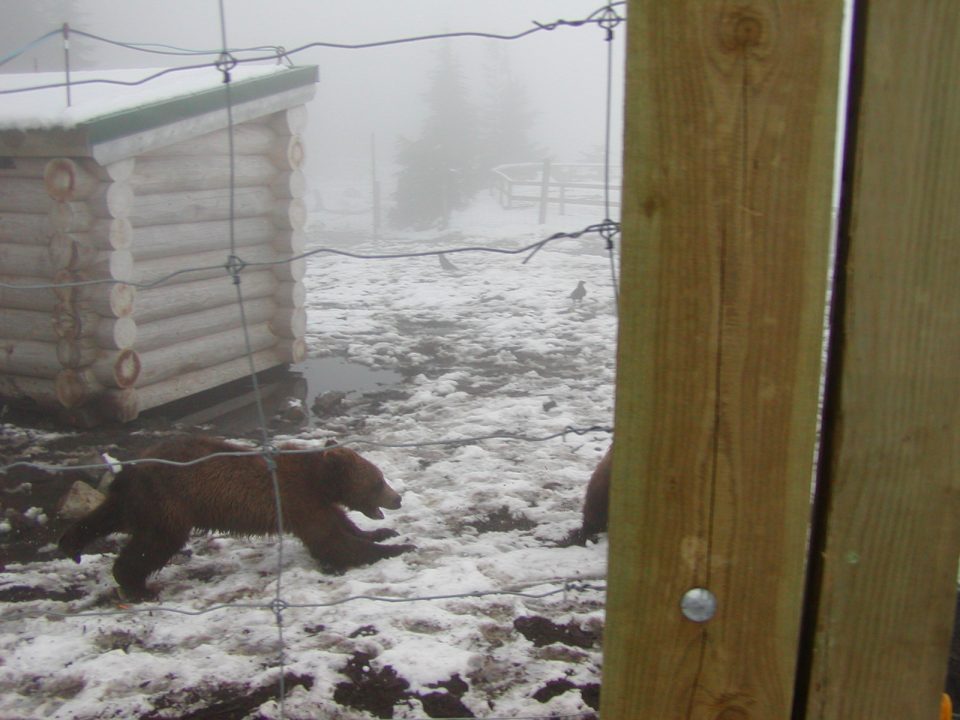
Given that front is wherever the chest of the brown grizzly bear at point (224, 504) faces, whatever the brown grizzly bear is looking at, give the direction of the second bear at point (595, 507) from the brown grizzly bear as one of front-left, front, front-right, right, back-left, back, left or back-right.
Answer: front

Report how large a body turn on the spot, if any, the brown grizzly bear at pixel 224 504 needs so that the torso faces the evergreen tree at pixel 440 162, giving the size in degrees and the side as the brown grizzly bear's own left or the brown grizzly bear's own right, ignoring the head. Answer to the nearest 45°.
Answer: approximately 90° to the brown grizzly bear's own left

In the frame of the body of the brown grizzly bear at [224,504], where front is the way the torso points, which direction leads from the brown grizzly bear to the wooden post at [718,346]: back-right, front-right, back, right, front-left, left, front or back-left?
right

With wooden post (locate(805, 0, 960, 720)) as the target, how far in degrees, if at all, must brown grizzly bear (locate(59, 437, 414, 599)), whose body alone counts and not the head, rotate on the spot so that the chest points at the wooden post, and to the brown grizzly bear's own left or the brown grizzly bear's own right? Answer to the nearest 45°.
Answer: approximately 90° to the brown grizzly bear's own right

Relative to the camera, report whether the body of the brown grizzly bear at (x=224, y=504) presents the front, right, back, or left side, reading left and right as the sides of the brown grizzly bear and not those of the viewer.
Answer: right

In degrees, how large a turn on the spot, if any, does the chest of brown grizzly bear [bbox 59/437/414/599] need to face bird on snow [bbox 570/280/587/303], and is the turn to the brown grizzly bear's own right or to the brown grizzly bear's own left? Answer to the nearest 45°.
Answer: approximately 45° to the brown grizzly bear's own left

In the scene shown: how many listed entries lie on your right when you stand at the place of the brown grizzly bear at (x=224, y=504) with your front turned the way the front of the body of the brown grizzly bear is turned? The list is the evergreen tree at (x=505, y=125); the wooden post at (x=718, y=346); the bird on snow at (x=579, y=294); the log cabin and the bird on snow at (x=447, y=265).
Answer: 1

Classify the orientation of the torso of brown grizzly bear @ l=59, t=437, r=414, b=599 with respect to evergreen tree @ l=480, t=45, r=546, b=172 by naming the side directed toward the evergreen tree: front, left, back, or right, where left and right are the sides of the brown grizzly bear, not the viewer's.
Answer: left

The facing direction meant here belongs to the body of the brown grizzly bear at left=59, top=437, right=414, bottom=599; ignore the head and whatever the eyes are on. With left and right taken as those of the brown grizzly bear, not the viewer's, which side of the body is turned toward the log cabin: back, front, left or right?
left
